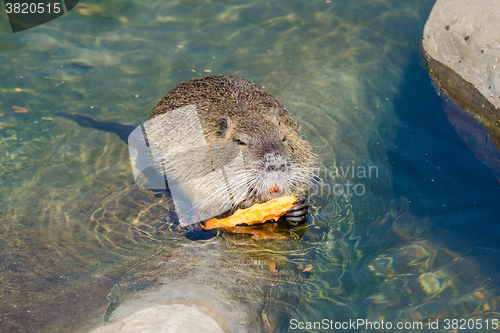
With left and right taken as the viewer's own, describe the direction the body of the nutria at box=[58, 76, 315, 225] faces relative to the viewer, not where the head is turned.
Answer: facing the viewer and to the right of the viewer
